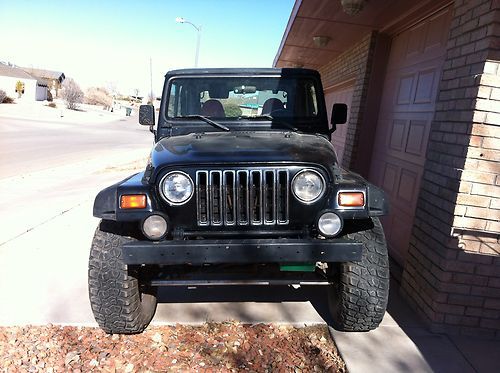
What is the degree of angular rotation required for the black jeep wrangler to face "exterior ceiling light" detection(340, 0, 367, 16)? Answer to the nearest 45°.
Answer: approximately 135° to its left

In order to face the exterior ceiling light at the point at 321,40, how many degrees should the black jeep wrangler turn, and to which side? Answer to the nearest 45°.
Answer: approximately 180°

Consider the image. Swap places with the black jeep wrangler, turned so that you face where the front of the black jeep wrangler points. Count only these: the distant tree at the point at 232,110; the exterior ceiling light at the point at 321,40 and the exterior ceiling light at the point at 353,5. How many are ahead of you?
0

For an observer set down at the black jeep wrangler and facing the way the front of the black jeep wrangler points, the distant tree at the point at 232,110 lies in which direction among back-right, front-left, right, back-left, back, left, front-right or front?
back

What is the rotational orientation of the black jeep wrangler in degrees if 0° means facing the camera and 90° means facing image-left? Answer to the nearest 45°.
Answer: approximately 0°
